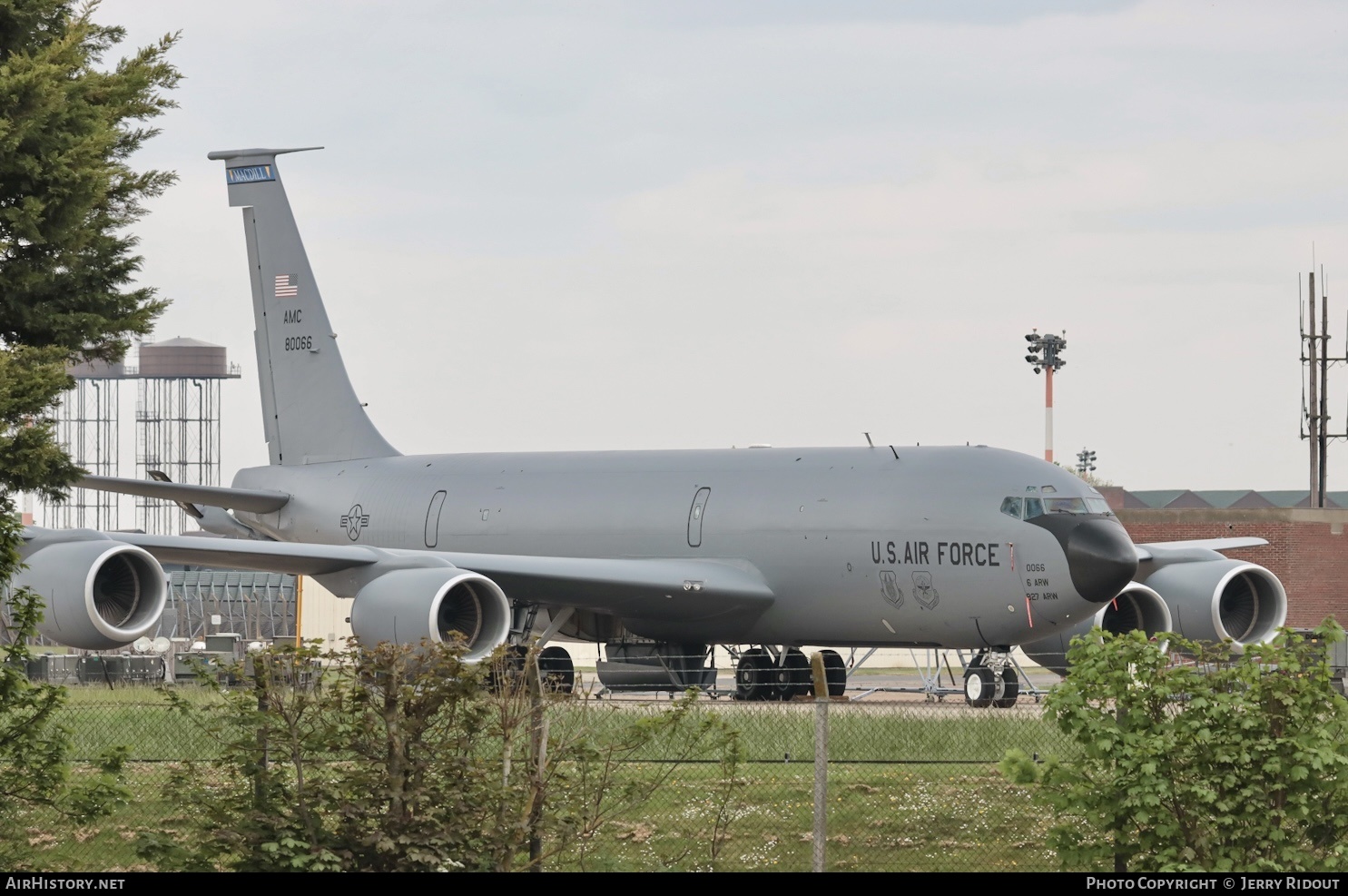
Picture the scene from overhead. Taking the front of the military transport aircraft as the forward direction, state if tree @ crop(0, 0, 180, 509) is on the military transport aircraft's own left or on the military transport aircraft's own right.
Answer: on the military transport aircraft's own right

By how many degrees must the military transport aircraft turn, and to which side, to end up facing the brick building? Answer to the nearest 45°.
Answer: approximately 90° to its left

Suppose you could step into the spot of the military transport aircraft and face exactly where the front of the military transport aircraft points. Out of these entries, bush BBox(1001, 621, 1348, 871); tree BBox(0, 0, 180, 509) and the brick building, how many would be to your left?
1

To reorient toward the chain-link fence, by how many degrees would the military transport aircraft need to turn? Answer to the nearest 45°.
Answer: approximately 45° to its right

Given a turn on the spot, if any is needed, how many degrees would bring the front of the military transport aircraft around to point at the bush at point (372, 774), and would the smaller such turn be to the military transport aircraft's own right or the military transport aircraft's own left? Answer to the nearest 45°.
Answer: approximately 45° to the military transport aircraft's own right

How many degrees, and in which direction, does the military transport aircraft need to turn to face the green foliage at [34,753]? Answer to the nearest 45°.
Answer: approximately 45° to its right

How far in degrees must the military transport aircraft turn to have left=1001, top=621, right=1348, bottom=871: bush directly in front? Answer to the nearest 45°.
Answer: approximately 45° to its right

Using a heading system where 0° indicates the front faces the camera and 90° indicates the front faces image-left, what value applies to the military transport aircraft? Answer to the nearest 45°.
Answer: approximately 315°

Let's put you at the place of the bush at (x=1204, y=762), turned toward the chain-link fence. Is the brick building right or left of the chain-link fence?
right
